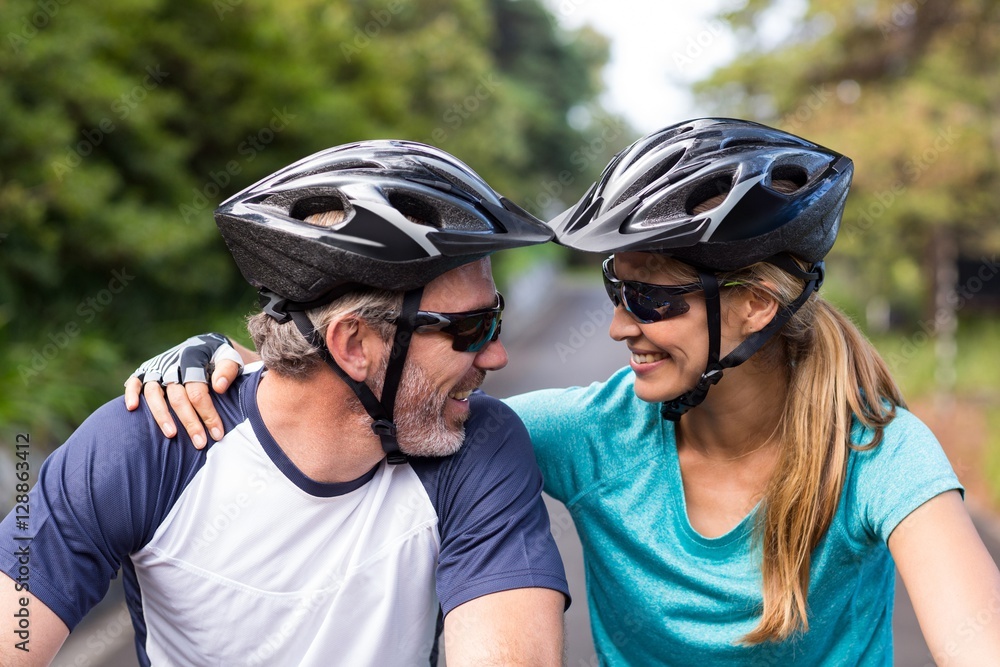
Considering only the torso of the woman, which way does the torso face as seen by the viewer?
toward the camera

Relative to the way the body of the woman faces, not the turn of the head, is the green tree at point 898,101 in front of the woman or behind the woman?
behind

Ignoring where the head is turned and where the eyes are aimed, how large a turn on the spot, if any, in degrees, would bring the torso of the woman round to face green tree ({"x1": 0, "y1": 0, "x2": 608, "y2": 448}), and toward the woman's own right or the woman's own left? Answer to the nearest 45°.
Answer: approximately 135° to the woman's own right

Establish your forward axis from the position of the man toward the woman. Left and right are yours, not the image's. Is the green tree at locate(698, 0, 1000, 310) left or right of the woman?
left

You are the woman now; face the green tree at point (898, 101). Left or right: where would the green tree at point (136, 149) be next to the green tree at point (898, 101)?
left

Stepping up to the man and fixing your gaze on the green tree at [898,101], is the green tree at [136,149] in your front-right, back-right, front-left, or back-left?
front-left

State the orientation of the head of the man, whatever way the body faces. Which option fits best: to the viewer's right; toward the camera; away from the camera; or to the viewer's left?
to the viewer's right

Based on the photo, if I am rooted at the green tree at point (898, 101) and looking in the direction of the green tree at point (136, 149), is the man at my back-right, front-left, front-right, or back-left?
front-left

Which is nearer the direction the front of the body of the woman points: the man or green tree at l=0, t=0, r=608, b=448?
the man

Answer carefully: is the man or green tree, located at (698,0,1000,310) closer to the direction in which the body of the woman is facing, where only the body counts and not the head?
the man

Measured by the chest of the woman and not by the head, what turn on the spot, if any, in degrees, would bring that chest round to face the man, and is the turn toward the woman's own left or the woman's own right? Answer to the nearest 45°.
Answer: approximately 90° to the woman's own right
